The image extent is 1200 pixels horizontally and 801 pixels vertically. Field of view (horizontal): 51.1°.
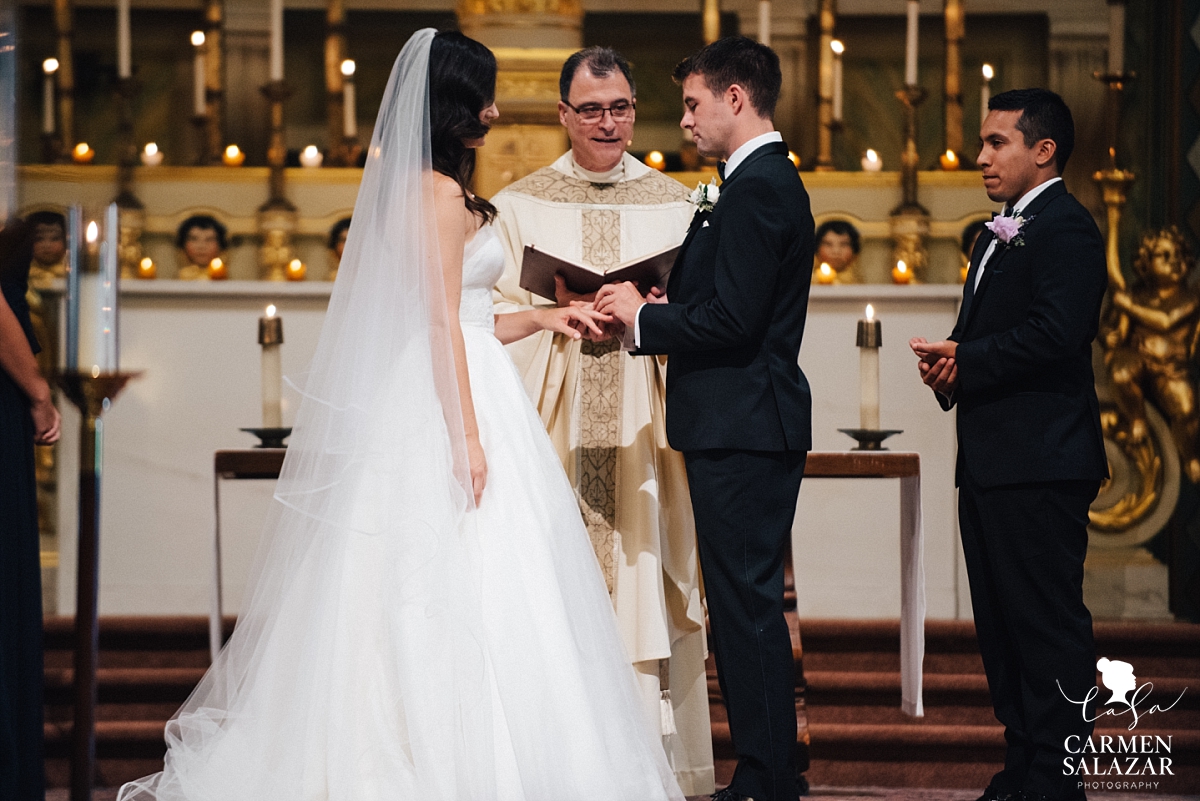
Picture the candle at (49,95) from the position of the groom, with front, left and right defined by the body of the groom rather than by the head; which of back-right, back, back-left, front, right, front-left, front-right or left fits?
front-right

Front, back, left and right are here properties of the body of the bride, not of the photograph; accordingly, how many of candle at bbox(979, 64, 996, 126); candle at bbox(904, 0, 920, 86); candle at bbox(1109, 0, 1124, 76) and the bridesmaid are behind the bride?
1

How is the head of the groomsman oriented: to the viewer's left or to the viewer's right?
to the viewer's left

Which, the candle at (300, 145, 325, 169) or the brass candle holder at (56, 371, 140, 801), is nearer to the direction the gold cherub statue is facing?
the brass candle holder

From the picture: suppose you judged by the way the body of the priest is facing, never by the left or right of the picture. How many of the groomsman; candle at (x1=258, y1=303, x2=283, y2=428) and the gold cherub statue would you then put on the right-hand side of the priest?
1

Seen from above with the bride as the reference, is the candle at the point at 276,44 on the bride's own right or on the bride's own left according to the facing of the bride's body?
on the bride's own left

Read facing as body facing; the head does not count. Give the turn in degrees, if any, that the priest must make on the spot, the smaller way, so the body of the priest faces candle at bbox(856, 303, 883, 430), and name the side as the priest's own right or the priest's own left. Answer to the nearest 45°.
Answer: approximately 90° to the priest's own left

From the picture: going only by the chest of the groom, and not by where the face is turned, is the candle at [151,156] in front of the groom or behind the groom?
in front

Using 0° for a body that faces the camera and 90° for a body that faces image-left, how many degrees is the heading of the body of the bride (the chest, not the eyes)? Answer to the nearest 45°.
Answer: approximately 270°

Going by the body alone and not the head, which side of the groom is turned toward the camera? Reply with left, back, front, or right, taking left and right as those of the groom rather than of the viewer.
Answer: left

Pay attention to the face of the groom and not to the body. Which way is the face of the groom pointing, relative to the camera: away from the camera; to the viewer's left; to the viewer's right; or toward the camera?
to the viewer's left

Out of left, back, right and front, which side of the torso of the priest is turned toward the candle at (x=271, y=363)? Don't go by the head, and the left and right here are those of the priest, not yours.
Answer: right
